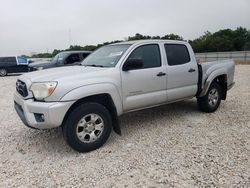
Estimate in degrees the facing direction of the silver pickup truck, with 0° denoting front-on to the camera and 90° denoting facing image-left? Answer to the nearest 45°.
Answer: approximately 45°

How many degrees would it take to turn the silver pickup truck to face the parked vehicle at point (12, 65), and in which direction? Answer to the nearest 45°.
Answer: approximately 90° to its right
